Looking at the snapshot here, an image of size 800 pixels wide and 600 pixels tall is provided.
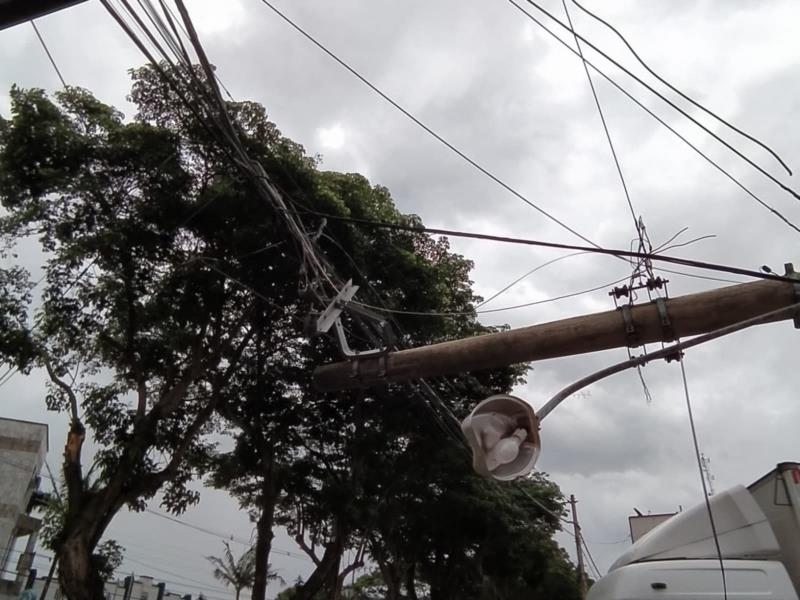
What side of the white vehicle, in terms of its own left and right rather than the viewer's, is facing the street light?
front

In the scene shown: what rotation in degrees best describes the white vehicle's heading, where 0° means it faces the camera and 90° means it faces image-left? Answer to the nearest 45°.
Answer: approximately 45°
